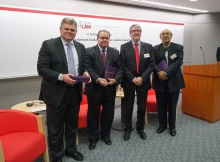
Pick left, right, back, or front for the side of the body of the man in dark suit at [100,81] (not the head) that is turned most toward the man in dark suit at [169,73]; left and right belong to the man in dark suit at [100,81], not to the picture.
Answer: left

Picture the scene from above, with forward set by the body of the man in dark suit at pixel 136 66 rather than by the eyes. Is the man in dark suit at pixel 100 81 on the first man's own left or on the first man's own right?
on the first man's own right

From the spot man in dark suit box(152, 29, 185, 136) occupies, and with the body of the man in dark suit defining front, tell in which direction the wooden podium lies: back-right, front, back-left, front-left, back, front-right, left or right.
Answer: back-left

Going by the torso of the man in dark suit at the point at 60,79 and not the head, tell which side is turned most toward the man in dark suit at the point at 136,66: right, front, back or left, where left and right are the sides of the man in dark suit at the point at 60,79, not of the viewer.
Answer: left

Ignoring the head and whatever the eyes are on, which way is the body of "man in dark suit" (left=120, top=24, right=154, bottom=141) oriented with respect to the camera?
toward the camera

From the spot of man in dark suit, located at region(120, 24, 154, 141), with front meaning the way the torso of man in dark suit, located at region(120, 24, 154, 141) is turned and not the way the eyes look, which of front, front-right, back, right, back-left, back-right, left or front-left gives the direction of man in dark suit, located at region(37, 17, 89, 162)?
front-right

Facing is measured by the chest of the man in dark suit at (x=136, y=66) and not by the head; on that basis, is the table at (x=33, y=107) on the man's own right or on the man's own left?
on the man's own right

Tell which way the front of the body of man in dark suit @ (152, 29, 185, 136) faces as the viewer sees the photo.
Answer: toward the camera

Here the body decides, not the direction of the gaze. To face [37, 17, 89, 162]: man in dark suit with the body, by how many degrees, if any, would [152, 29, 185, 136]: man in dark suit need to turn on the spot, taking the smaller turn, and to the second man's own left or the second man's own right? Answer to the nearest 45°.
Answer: approximately 45° to the second man's own right
